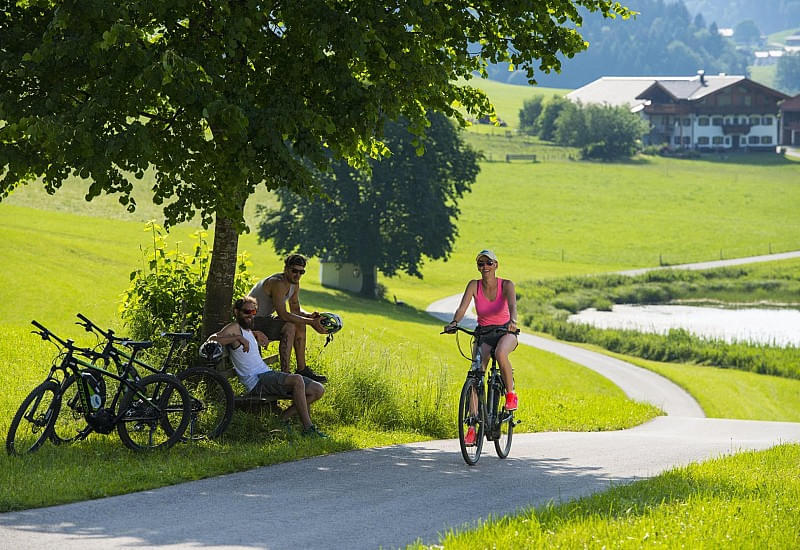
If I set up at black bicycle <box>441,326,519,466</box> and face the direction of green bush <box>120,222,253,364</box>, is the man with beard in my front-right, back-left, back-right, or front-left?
front-left

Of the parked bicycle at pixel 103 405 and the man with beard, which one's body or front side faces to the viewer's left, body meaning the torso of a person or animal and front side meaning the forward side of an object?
the parked bicycle

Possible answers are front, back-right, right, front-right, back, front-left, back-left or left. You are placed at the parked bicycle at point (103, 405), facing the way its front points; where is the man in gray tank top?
back-right

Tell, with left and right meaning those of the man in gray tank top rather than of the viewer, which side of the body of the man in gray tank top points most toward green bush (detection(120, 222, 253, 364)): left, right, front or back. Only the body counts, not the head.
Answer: back

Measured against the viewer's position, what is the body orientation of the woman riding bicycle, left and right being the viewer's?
facing the viewer

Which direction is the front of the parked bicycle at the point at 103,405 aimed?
to the viewer's left

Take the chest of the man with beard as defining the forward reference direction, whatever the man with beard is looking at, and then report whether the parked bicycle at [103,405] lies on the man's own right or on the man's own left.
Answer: on the man's own right

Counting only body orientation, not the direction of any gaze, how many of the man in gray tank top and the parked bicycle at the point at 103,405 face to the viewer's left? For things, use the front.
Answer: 1

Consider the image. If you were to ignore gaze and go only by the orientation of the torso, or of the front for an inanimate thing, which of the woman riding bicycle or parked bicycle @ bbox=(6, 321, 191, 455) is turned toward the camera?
the woman riding bicycle

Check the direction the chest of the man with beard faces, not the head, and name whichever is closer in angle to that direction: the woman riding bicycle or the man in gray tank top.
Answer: the woman riding bicycle

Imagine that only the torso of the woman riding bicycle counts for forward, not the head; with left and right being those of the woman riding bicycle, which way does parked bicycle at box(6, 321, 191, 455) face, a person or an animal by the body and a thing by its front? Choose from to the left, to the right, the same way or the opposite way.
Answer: to the right

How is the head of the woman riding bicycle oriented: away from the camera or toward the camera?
toward the camera

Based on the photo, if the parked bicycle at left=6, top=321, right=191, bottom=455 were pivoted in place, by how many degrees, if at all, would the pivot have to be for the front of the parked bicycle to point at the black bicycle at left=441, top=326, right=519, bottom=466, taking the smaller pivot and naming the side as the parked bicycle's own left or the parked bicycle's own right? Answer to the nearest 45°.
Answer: approximately 180°

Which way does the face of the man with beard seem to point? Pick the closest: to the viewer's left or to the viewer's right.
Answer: to the viewer's right

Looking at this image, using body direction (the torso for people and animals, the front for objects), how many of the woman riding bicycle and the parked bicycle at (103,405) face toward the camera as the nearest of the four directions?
1

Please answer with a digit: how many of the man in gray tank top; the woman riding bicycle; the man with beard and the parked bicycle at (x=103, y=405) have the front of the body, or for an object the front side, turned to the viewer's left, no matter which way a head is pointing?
1

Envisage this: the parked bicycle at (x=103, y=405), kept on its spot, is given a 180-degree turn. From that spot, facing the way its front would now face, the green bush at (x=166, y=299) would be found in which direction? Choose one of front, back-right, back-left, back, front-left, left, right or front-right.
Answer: left

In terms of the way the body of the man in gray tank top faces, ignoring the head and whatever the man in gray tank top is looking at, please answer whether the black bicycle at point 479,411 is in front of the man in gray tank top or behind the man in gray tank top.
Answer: in front

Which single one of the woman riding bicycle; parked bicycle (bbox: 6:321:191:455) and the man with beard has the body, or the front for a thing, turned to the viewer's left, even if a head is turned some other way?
the parked bicycle

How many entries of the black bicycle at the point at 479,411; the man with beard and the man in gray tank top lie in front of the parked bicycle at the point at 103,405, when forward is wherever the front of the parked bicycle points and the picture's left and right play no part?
0

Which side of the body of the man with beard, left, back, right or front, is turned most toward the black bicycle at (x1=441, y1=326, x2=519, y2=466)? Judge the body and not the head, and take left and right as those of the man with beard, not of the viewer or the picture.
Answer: front

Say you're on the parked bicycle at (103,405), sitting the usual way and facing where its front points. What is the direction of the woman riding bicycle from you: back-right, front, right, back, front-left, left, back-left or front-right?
back

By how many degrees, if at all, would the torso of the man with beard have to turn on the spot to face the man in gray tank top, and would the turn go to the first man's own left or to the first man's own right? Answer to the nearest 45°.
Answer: approximately 135° to the first man's own left
